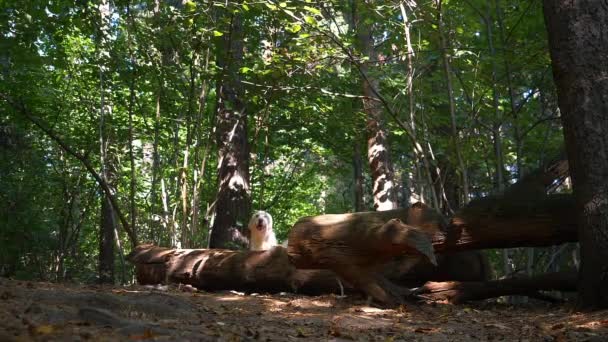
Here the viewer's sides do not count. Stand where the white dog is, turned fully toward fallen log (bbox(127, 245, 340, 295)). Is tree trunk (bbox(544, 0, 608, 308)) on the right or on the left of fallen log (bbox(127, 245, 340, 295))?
left

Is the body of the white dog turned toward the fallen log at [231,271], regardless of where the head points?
yes

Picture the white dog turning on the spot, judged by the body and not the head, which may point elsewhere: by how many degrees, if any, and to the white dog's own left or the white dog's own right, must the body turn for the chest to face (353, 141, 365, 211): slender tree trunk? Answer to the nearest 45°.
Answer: approximately 135° to the white dog's own left

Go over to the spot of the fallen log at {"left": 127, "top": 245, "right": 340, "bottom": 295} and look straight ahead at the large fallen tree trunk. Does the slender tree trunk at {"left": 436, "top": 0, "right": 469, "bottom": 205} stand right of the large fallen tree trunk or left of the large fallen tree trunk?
left

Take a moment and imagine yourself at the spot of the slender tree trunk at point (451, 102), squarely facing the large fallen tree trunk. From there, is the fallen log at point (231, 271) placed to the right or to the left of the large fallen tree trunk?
right

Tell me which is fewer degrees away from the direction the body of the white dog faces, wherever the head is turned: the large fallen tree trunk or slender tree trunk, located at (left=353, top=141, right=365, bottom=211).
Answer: the large fallen tree trunk

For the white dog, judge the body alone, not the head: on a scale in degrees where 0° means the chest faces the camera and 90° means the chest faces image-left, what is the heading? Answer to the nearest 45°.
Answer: approximately 0°
